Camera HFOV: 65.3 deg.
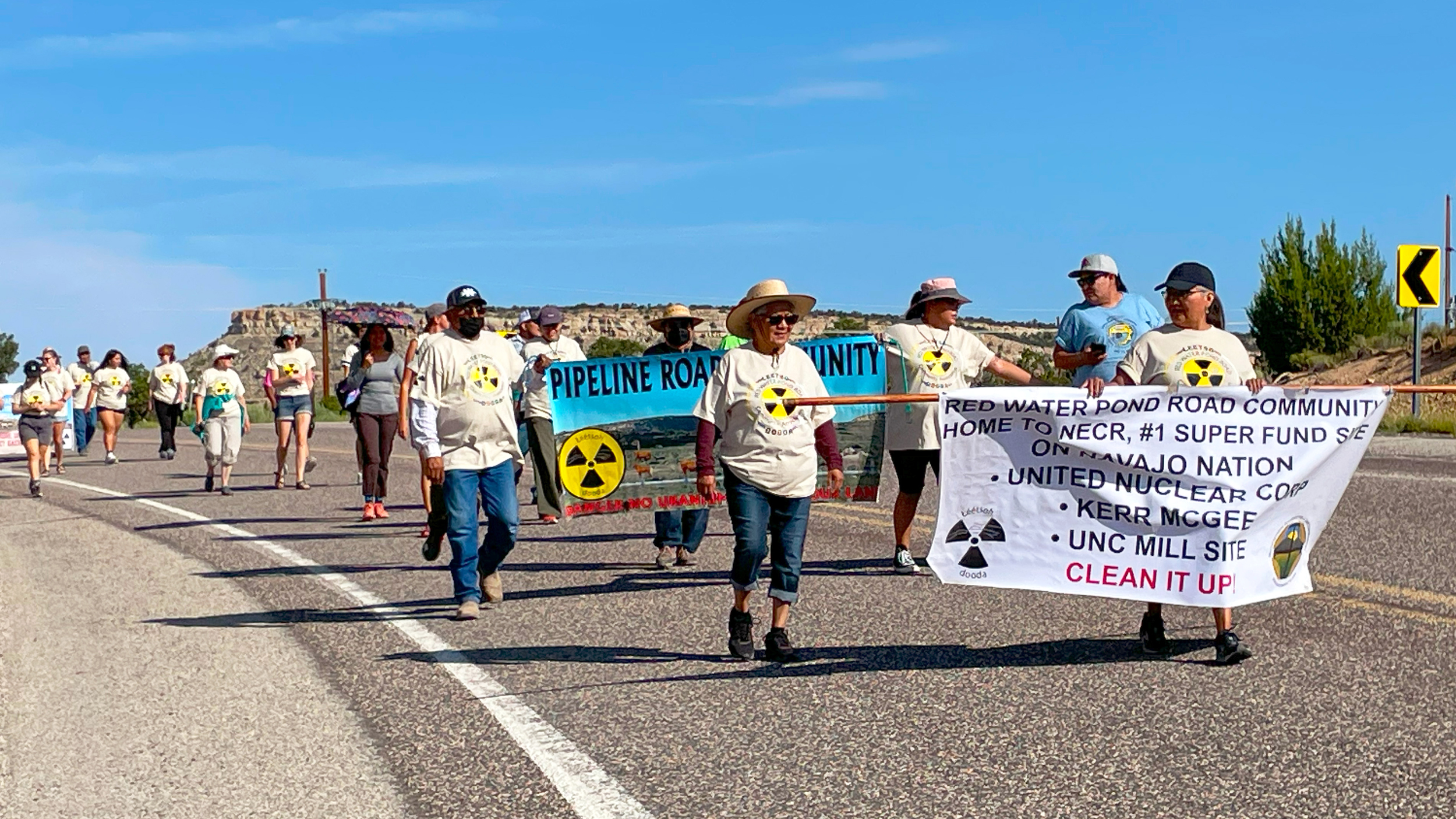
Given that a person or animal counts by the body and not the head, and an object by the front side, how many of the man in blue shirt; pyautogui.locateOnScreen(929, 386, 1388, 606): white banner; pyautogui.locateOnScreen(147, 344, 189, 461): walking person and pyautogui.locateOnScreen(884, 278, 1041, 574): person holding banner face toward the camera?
4

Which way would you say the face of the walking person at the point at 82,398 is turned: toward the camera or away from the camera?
toward the camera

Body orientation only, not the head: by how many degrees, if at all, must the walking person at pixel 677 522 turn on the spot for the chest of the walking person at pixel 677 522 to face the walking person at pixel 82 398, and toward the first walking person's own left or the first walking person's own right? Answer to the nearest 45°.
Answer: approximately 135° to the first walking person's own right

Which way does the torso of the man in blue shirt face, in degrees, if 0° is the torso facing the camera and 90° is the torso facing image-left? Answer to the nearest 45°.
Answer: approximately 0°

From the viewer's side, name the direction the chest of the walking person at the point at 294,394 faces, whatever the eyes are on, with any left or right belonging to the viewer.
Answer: facing the viewer

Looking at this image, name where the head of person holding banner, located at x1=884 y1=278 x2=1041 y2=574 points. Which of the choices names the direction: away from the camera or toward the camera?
toward the camera

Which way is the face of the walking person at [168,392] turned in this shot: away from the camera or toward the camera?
toward the camera

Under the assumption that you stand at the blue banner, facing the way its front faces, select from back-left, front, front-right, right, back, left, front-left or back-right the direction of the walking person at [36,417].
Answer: back-right

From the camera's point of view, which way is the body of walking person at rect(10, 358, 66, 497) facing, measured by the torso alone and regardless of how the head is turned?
toward the camera

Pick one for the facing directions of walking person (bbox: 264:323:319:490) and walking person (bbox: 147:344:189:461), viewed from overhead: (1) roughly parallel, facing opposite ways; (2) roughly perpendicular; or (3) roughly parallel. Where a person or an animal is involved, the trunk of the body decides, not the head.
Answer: roughly parallel

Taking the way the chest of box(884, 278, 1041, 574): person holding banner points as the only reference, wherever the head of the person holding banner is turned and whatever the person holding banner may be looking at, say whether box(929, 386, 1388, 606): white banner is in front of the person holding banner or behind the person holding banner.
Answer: in front

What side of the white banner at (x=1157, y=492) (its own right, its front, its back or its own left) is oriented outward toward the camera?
front

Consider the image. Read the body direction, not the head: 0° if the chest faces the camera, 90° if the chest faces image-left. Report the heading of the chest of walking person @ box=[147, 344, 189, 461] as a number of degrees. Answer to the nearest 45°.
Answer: approximately 0°
